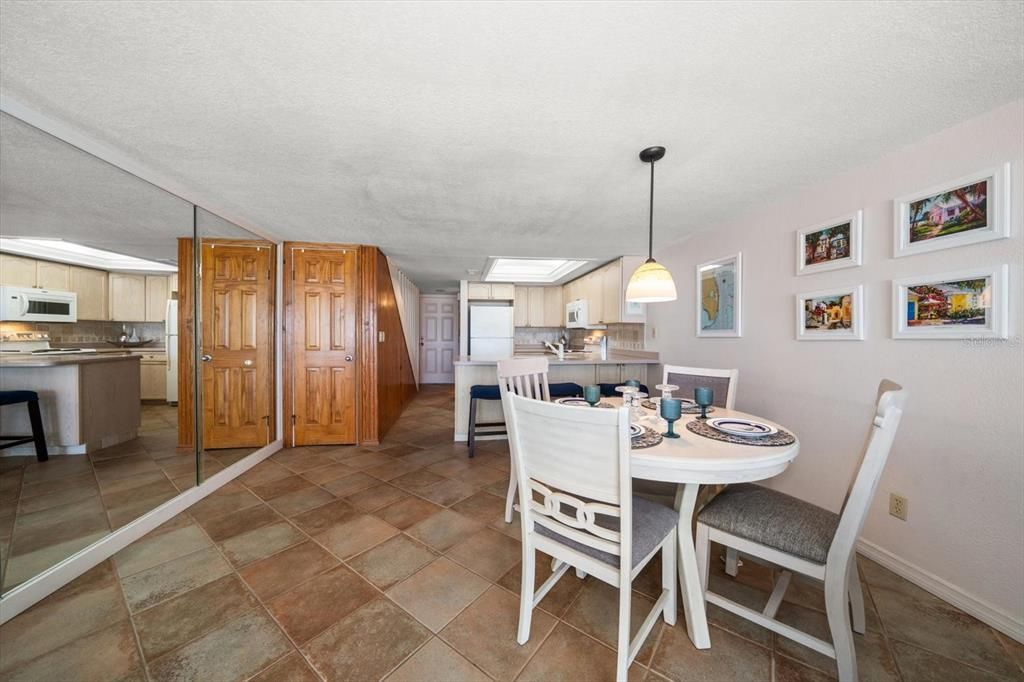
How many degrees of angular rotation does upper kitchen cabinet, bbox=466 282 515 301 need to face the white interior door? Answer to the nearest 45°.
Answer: approximately 135° to its right

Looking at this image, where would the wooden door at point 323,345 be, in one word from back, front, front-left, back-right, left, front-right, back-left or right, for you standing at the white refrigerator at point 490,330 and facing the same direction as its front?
front-right

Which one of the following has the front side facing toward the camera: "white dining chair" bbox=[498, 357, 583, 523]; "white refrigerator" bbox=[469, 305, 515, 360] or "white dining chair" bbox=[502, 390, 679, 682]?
the white refrigerator

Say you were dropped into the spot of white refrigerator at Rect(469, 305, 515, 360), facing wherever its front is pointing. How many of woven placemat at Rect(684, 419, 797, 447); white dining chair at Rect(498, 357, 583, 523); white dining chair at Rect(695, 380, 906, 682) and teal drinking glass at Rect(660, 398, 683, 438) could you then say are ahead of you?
4

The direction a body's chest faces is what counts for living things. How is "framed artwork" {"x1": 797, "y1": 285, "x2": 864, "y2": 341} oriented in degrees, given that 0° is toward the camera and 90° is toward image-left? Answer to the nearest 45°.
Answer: approximately 45°

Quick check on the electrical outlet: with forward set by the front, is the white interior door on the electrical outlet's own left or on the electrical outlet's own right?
on the electrical outlet's own right

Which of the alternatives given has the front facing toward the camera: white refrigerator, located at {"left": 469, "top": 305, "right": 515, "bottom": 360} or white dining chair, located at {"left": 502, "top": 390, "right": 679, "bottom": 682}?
the white refrigerator

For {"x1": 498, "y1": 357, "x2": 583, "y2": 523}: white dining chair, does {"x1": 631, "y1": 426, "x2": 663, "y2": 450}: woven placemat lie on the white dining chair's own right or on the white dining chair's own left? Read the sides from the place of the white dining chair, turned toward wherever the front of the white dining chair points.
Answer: on the white dining chair's own right

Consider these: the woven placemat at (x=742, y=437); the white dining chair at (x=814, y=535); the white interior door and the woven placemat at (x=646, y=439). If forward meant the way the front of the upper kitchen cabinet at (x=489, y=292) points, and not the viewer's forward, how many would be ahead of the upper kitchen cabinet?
3

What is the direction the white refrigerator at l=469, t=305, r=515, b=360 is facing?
toward the camera

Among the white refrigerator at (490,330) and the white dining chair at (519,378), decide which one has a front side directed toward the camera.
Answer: the white refrigerator

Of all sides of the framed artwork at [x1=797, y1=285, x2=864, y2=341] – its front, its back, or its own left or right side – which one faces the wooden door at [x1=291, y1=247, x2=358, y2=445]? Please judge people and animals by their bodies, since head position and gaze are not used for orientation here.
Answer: front

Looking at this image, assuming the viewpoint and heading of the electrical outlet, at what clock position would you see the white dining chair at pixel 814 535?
The white dining chair is roughly at 11 o'clock from the electrical outlet.

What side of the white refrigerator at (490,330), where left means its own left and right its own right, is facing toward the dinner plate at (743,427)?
front

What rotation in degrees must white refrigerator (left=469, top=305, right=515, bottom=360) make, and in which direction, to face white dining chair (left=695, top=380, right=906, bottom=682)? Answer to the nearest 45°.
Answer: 0° — it already faces it

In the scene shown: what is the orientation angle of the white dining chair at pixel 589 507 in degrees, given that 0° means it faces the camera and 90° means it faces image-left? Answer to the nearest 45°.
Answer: approximately 225°

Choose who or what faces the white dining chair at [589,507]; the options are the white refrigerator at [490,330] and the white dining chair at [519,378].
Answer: the white refrigerator

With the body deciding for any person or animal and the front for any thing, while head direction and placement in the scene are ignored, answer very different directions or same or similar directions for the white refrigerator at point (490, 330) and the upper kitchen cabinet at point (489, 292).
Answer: same or similar directions
